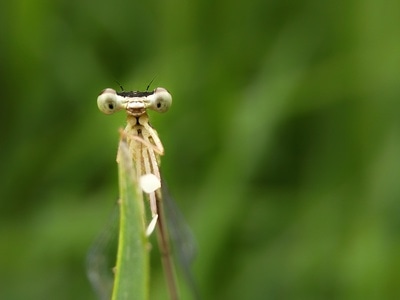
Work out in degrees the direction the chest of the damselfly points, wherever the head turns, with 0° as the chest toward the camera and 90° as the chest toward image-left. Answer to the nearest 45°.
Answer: approximately 0°
